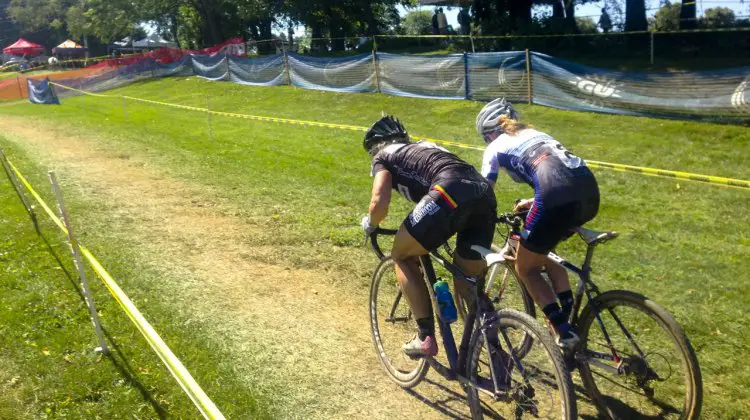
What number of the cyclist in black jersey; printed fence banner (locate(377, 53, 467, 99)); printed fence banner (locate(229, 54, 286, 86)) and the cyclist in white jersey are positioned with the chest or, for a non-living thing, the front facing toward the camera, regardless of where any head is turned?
2

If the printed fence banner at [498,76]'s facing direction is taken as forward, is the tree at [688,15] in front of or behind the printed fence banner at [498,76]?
behind

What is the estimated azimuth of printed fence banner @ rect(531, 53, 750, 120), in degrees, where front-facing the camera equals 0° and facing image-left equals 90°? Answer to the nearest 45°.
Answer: approximately 0°

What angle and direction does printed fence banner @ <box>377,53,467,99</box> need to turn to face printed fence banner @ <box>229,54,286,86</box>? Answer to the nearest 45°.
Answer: approximately 135° to its right

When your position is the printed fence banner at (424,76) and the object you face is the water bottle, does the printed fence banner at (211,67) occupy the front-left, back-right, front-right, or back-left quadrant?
back-right

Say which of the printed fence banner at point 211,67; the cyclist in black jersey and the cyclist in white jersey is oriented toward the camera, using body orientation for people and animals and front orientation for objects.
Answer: the printed fence banner

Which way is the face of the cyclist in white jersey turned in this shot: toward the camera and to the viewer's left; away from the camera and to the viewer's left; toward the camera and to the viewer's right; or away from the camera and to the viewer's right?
away from the camera and to the viewer's left

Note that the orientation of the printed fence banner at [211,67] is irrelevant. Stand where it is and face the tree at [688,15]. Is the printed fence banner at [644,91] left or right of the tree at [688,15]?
right

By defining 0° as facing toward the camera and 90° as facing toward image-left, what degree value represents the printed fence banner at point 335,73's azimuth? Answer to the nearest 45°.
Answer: approximately 0°
